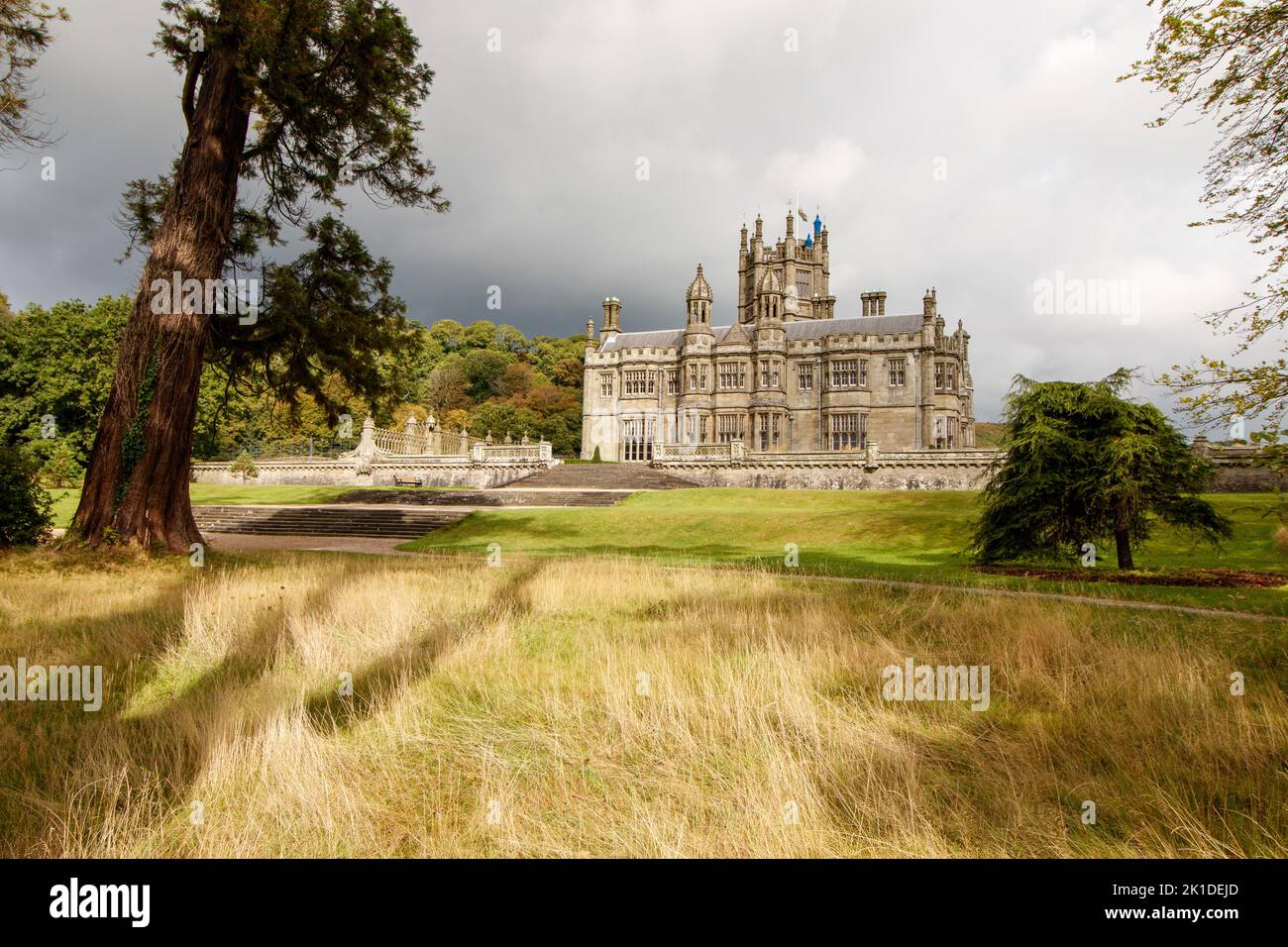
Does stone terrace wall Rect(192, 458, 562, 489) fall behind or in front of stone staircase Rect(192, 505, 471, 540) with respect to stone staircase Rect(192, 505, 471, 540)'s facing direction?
behind

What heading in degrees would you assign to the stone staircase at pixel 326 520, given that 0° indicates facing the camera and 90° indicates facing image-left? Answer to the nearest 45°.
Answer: approximately 0°

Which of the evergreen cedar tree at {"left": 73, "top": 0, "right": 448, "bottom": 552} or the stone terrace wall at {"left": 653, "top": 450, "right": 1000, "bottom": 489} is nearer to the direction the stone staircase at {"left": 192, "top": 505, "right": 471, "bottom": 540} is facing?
the evergreen cedar tree

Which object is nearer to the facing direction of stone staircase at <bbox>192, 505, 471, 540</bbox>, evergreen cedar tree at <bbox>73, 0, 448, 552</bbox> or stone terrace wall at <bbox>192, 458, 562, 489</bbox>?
the evergreen cedar tree

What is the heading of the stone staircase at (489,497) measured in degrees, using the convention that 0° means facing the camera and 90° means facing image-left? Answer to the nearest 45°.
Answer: approximately 0°

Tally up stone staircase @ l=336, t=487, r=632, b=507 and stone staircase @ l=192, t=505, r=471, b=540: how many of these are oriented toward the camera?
2
